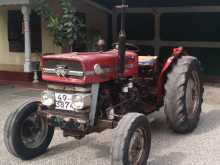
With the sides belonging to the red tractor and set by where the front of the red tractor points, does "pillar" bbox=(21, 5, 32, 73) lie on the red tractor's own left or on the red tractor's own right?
on the red tractor's own right

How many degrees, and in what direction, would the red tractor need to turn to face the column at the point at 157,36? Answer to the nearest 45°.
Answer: approximately 135° to its right

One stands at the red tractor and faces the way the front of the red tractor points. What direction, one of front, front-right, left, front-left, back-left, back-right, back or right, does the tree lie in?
back-right

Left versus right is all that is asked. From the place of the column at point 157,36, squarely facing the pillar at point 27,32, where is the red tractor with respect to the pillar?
left

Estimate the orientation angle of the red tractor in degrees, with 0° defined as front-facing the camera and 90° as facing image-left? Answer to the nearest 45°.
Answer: approximately 45°
